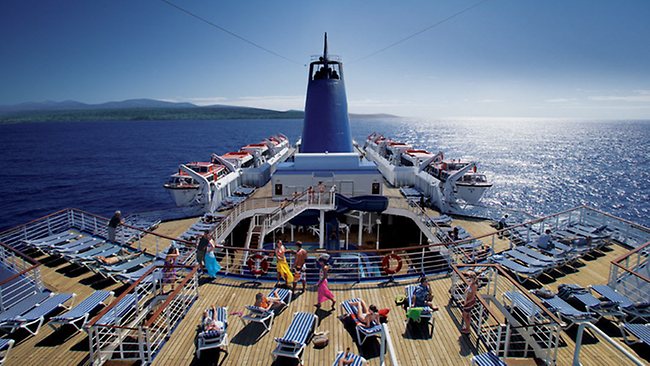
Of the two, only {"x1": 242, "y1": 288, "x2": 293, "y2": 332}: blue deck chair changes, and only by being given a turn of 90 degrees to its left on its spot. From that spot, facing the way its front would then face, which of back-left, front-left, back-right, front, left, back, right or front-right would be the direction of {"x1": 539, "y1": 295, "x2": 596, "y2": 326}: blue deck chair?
back-right
